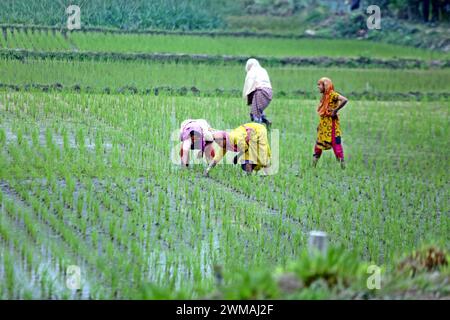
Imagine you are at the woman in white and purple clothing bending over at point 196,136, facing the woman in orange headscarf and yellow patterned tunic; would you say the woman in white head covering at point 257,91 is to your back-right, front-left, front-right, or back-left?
front-left

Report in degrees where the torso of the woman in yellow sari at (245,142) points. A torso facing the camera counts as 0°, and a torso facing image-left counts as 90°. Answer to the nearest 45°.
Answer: approximately 90°

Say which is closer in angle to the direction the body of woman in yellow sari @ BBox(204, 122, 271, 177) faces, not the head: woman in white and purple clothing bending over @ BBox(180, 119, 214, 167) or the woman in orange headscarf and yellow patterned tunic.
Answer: the woman in white and purple clothing bending over

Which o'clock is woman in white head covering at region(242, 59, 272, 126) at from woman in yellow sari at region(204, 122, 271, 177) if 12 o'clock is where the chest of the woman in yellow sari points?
The woman in white head covering is roughly at 3 o'clock from the woman in yellow sari.

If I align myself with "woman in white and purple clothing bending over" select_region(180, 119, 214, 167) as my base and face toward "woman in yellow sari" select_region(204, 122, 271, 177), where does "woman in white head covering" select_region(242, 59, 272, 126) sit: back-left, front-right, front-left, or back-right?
front-left

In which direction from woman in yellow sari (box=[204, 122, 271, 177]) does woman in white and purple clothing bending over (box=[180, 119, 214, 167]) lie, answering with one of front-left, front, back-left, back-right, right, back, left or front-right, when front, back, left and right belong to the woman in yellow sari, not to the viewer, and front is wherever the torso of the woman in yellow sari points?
front

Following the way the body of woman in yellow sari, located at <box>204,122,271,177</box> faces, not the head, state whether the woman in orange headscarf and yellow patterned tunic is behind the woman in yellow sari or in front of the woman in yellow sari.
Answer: behind
